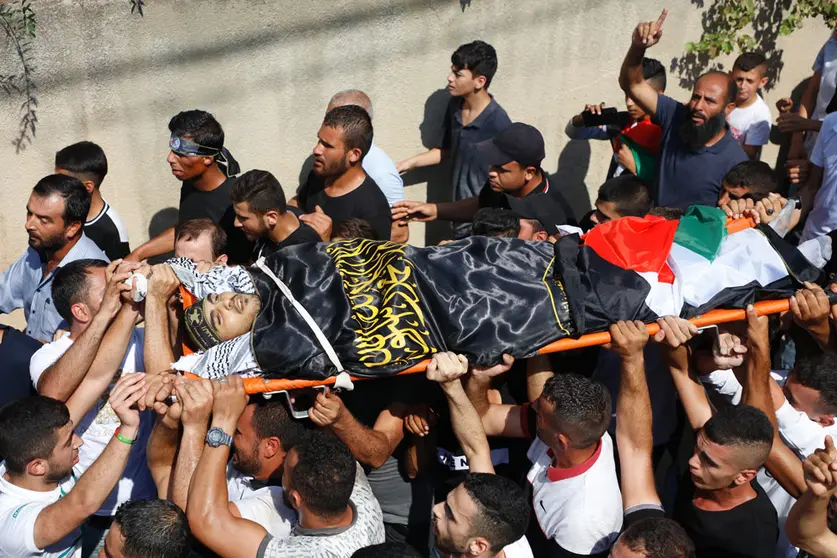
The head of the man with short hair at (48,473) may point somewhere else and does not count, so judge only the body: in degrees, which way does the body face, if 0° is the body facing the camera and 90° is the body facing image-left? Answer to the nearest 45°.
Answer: approximately 270°

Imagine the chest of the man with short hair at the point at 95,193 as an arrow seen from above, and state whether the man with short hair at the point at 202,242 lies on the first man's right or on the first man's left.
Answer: on the first man's left

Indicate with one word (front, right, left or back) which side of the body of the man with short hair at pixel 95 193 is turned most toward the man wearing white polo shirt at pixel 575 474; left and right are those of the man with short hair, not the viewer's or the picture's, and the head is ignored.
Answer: left

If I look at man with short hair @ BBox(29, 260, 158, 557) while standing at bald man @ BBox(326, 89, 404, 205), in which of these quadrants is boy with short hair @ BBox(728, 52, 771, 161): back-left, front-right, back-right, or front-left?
back-left

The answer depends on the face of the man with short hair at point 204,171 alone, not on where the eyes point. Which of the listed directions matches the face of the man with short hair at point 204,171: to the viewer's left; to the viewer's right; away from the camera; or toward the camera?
to the viewer's left
